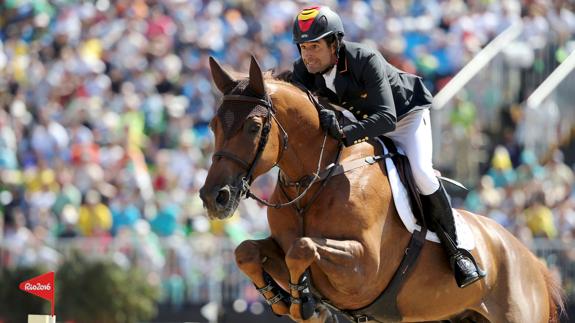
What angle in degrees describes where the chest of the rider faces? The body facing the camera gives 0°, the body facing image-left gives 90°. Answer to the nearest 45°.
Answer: approximately 45°

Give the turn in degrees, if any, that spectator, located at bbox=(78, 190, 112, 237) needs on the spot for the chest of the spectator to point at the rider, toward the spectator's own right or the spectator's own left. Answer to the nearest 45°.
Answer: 0° — they already face them

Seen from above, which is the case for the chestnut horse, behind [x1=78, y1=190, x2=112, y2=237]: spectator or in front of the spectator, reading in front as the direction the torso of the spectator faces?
in front

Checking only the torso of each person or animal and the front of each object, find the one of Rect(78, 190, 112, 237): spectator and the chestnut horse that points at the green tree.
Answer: the spectator

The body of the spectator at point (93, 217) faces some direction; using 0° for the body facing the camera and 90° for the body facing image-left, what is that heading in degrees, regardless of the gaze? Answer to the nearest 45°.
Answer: approximately 0°

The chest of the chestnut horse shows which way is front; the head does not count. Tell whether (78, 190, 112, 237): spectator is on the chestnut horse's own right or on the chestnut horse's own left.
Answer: on the chestnut horse's own right
